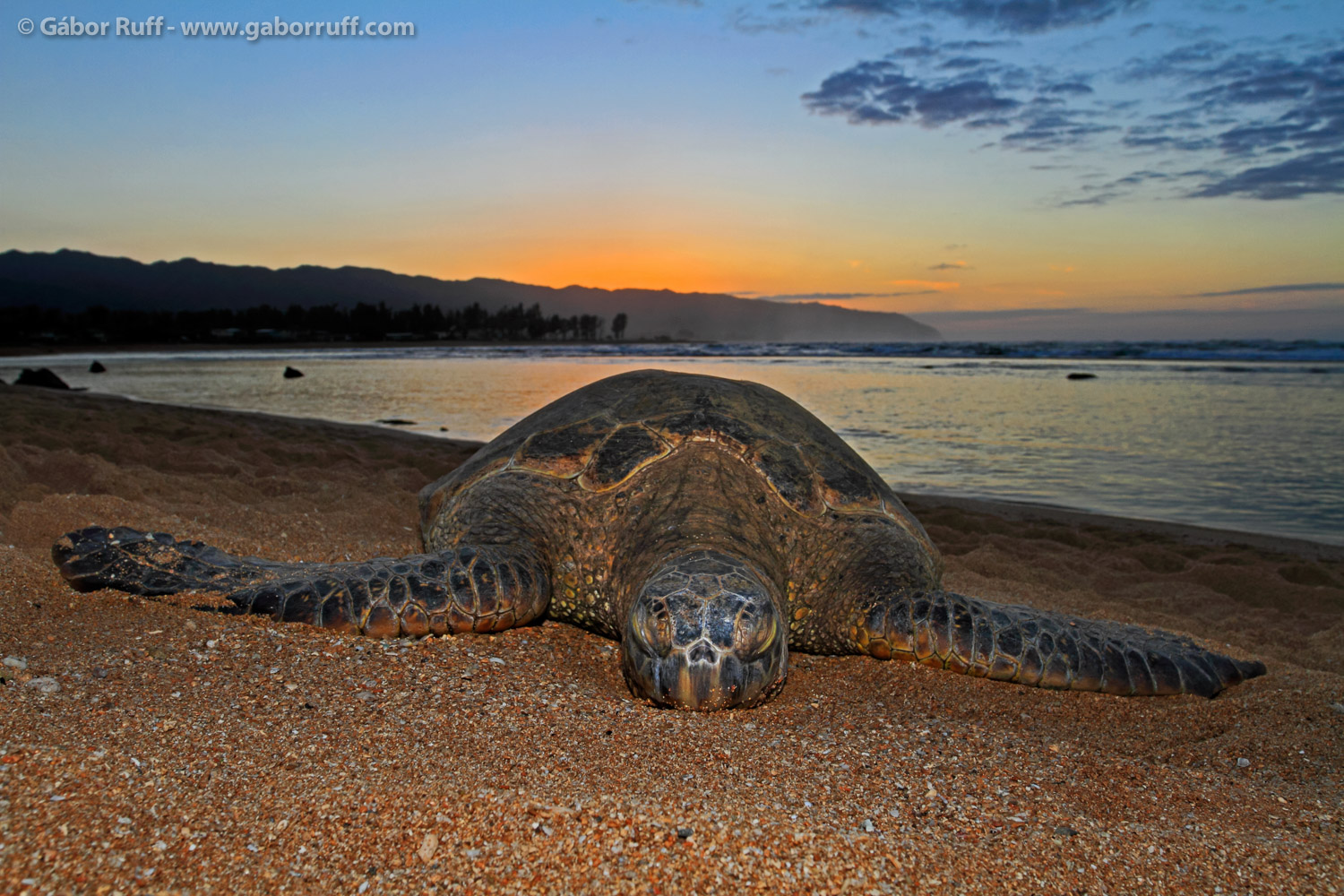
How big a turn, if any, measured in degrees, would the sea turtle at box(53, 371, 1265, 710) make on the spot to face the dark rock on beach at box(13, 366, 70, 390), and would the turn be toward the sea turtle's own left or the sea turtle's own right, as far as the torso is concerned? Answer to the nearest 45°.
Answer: approximately 135° to the sea turtle's own right

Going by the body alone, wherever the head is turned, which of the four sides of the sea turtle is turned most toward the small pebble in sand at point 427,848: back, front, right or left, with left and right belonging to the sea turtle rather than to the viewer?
front

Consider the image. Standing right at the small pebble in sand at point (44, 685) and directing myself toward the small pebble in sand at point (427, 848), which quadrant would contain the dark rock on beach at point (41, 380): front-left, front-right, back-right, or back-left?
back-left

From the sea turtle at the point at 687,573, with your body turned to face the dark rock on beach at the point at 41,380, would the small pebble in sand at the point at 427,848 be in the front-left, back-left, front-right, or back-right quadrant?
back-left

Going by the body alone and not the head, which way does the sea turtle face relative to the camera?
toward the camera

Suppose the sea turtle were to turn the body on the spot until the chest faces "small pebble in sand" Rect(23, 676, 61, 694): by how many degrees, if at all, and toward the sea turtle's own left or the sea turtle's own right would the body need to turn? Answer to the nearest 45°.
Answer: approximately 45° to the sea turtle's own right
